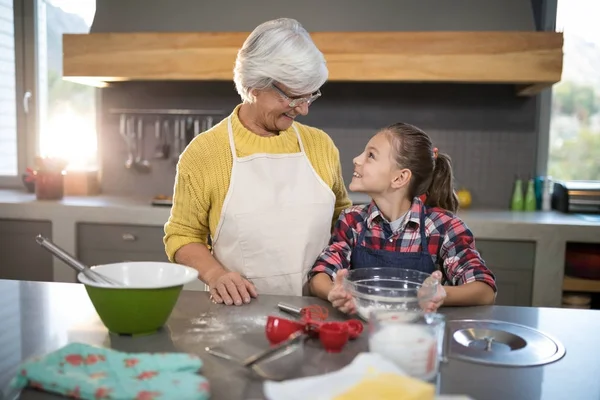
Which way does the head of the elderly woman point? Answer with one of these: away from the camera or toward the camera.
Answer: toward the camera

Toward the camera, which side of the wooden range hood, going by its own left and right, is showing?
front

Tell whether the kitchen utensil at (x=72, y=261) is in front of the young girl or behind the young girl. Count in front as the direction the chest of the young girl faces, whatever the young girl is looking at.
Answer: in front

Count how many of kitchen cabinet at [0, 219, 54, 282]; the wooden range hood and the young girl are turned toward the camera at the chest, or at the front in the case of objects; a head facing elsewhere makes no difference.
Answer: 3

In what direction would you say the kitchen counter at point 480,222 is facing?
toward the camera

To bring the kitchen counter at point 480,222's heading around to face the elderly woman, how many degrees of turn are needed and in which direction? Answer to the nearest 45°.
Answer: approximately 45° to its right

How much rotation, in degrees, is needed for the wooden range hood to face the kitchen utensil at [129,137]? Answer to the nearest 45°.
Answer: approximately 135° to its right

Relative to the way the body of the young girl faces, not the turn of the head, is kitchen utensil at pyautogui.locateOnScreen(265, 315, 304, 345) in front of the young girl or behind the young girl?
in front

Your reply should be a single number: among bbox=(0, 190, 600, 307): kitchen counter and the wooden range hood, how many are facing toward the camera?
2

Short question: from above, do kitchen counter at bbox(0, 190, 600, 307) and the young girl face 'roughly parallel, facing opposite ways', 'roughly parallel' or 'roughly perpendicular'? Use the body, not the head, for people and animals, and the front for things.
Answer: roughly parallel

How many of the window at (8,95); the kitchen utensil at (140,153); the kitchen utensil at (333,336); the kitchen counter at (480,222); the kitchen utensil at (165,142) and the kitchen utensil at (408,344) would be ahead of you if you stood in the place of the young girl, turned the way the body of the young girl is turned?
2

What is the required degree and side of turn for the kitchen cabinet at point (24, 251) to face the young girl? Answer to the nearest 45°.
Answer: approximately 45° to its left

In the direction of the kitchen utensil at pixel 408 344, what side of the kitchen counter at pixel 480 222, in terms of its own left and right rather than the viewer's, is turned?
front

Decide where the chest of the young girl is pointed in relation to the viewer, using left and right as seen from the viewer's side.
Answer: facing the viewer

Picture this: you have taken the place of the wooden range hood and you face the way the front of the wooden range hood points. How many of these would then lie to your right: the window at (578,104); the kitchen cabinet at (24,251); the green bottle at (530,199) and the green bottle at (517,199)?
1

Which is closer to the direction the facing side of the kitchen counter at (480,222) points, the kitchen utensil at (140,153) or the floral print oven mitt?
the floral print oven mitt

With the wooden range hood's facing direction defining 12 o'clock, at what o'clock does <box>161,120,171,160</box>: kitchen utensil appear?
The kitchen utensil is roughly at 4 o'clock from the wooden range hood.
